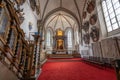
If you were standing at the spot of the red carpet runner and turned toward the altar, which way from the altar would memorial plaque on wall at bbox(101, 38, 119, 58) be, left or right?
right

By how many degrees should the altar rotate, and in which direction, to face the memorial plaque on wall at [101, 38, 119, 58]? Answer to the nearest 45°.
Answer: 0° — it already faces it

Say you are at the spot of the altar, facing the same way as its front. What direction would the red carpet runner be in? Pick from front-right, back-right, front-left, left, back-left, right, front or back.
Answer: front

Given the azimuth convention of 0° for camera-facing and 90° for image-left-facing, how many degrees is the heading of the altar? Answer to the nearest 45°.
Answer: approximately 0°
